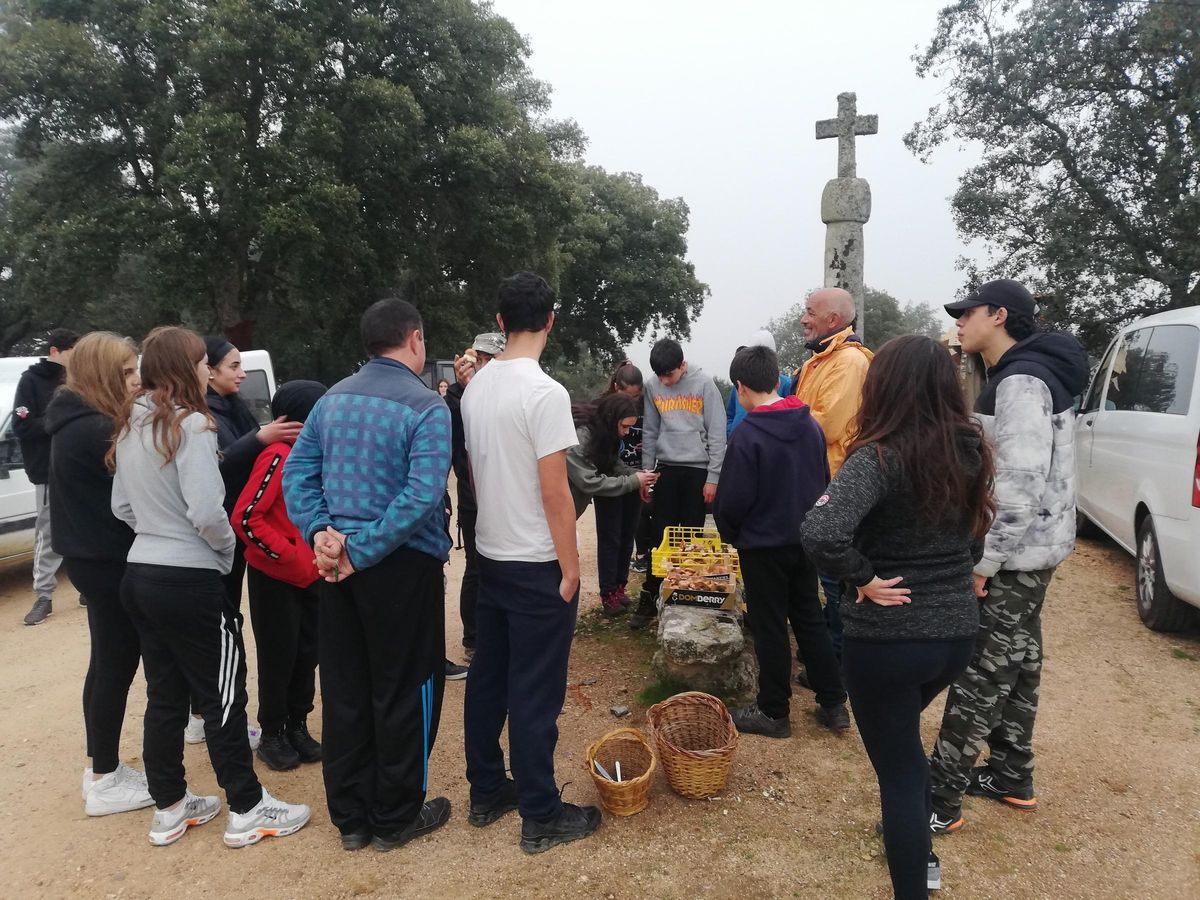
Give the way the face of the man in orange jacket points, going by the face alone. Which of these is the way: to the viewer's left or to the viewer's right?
to the viewer's left

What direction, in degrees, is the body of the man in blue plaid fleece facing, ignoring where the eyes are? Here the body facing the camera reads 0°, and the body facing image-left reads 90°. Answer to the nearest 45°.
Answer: approximately 225°

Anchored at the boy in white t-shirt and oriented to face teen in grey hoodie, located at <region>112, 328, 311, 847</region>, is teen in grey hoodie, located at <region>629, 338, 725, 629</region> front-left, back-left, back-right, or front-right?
back-right

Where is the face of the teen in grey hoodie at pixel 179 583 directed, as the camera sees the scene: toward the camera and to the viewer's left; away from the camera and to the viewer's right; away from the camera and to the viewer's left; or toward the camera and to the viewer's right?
away from the camera and to the viewer's right

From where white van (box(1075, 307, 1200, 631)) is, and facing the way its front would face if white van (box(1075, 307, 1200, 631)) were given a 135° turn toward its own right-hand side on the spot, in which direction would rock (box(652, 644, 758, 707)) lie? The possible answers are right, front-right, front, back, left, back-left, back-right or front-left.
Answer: back-right

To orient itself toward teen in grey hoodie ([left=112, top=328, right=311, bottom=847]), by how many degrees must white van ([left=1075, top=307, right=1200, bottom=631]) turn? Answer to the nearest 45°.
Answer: approximately 90° to its left

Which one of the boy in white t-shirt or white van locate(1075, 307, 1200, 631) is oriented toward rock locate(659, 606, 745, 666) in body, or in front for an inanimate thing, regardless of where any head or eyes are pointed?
the boy in white t-shirt

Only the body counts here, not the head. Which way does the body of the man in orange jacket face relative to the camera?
to the viewer's left

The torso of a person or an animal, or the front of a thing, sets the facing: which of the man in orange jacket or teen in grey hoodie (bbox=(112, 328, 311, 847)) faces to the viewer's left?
the man in orange jacket

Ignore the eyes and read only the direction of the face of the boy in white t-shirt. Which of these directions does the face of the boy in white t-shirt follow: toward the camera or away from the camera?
away from the camera

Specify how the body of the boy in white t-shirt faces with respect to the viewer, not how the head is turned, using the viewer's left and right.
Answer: facing away from the viewer and to the right of the viewer
